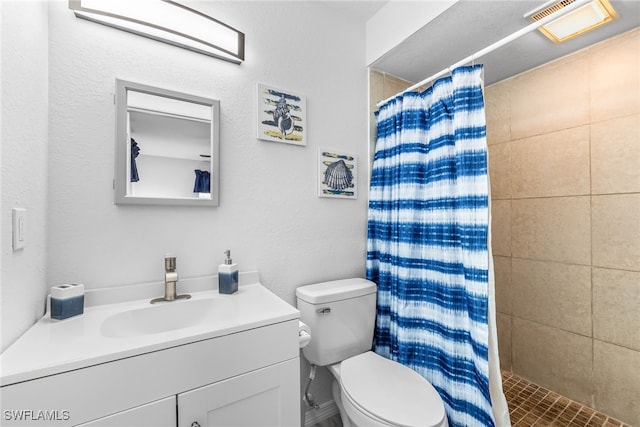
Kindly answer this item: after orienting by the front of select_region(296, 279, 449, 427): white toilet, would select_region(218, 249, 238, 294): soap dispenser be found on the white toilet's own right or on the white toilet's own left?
on the white toilet's own right

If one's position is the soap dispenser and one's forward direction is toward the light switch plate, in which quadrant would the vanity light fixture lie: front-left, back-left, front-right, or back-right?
front-right

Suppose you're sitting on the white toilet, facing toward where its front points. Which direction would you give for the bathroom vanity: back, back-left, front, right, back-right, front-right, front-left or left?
right

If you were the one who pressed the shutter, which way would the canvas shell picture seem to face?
facing the viewer and to the right of the viewer

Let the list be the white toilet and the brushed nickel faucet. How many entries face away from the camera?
0

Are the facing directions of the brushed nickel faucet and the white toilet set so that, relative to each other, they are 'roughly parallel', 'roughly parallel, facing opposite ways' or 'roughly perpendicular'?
roughly parallel

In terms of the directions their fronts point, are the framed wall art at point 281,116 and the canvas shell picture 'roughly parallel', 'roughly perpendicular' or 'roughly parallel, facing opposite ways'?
roughly parallel

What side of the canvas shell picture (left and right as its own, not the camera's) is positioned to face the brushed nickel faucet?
right

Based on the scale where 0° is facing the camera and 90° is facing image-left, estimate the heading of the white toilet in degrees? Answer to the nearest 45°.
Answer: approximately 315°

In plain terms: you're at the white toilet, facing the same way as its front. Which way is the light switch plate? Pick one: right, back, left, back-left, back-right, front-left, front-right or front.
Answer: right

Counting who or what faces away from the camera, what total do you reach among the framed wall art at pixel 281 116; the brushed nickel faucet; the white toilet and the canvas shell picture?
0

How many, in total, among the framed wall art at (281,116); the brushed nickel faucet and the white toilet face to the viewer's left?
0

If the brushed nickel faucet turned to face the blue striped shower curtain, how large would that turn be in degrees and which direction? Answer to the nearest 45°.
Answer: approximately 90° to its left

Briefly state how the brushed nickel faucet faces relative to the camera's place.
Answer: facing the viewer

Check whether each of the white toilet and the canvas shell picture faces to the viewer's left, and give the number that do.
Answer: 0
